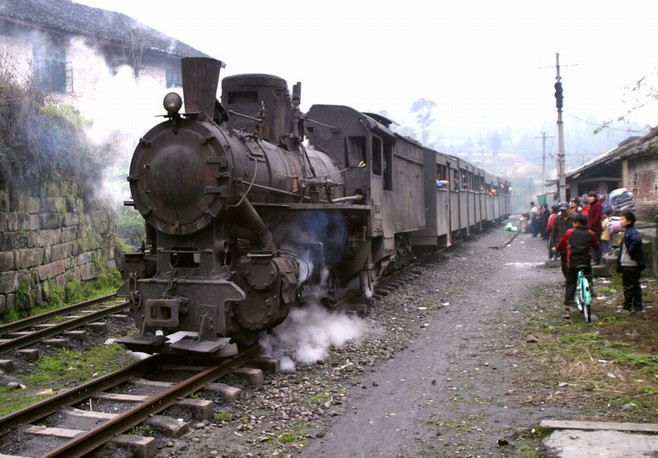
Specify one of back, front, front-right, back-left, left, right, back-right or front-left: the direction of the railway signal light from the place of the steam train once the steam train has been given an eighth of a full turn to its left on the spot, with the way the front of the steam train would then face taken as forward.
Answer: back-left

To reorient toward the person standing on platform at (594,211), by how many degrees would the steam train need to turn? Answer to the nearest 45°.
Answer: approximately 180°

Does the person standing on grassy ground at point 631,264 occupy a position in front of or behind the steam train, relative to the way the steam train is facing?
behind

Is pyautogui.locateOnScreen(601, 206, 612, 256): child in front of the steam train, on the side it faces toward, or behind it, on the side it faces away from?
behind

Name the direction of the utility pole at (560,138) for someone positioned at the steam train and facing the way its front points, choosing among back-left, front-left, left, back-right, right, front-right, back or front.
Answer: back

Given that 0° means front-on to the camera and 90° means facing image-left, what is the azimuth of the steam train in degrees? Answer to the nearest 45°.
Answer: approximately 45°
